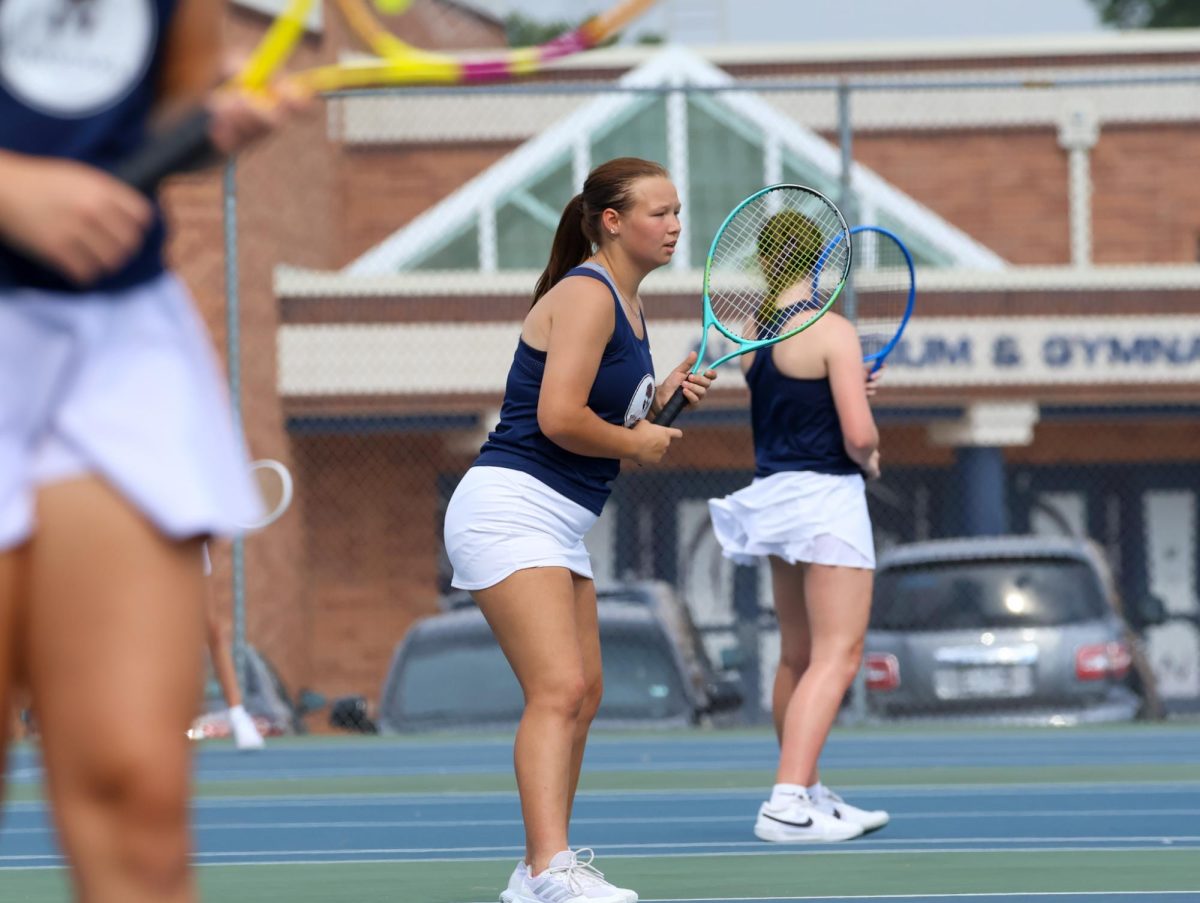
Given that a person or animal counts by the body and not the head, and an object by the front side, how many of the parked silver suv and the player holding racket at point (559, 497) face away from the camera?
1

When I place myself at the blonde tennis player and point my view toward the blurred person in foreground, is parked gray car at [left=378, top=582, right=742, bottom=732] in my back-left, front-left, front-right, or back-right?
back-right

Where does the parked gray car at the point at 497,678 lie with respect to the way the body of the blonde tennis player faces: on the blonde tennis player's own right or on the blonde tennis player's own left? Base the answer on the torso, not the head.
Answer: on the blonde tennis player's own left

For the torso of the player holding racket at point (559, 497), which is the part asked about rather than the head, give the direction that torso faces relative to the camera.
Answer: to the viewer's right

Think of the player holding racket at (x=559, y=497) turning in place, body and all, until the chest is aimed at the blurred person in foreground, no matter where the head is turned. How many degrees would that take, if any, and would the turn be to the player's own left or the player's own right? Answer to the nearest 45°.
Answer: approximately 90° to the player's own right

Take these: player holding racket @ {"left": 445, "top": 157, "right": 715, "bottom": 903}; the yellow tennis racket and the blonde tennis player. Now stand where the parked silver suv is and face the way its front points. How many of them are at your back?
3

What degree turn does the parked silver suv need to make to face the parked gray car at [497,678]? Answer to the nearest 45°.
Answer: approximately 90° to its left

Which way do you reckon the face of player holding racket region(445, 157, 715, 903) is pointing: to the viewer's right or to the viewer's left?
to the viewer's right

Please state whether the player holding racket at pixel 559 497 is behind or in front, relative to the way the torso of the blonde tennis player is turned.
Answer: behind

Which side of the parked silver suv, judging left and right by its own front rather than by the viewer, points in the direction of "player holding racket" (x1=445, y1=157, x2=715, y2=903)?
back

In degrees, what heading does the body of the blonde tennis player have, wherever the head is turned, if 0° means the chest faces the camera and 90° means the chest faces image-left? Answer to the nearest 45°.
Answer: approximately 225°

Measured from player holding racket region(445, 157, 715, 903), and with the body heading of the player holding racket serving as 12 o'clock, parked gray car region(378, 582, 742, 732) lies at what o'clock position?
The parked gray car is roughly at 9 o'clock from the player holding racket.

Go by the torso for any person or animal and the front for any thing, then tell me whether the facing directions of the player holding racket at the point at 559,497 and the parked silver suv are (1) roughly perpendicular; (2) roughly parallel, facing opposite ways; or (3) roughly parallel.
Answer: roughly perpendicular

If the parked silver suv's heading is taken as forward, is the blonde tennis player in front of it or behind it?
behind

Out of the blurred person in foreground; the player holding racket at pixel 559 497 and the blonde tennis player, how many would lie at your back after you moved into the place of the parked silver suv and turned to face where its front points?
3

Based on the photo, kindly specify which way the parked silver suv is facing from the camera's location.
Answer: facing away from the viewer
